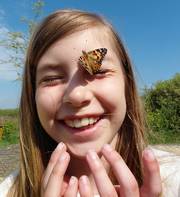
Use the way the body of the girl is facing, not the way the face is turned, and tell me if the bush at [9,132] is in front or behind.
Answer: behind

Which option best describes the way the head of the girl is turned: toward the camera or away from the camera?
toward the camera

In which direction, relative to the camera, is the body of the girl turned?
toward the camera

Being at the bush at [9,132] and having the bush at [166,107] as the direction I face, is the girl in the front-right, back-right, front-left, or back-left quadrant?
front-right

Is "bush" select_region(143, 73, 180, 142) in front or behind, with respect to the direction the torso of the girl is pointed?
behind
